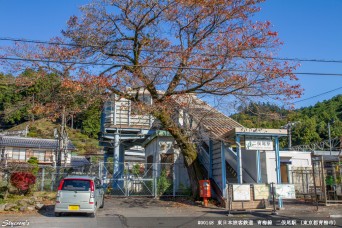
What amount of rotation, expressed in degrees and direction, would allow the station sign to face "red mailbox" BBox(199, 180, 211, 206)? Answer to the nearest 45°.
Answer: approximately 90° to its right

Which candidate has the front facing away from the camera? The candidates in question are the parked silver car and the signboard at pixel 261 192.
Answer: the parked silver car

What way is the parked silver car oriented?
away from the camera

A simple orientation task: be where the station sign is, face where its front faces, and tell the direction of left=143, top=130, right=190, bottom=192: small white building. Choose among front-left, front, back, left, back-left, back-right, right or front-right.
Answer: back-right

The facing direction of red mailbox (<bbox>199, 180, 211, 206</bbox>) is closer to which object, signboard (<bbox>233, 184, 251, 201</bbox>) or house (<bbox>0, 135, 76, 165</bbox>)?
the signboard

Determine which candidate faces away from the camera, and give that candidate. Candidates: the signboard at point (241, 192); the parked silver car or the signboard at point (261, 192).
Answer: the parked silver car

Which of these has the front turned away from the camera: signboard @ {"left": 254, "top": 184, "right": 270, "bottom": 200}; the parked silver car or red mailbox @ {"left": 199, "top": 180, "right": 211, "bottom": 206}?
the parked silver car

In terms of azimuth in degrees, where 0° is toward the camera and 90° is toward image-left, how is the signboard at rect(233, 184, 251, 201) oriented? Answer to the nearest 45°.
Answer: approximately 0°

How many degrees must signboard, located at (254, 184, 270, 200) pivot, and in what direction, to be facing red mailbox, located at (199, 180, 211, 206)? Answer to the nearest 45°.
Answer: approximately 90° to its right

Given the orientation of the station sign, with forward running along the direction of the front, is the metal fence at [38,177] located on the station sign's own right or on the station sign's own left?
on the station sign's own right

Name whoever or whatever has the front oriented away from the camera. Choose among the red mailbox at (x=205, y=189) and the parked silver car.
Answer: the parked silver car
